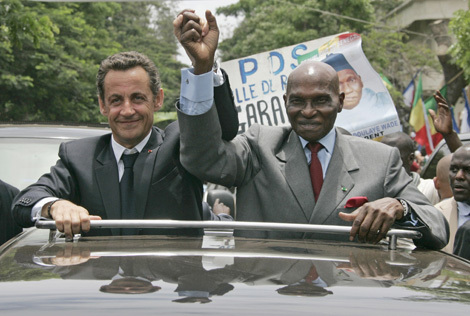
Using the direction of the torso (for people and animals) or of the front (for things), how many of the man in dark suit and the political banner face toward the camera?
2

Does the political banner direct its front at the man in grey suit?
yes

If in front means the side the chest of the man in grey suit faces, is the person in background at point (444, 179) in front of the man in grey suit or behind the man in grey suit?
behind

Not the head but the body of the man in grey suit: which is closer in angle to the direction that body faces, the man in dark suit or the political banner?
the man in dark suit

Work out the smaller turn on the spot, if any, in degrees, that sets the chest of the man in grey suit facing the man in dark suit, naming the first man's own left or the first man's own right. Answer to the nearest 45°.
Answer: approximately 90° to the first man's own right

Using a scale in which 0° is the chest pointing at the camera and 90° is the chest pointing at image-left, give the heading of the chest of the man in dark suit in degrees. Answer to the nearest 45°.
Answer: approximately 0°

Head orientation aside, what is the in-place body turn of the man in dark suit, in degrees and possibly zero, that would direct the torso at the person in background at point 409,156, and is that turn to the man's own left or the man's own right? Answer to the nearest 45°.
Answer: approximately 135° to the man's own left
